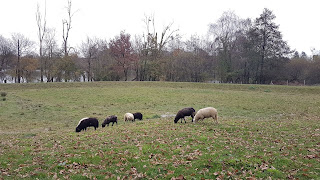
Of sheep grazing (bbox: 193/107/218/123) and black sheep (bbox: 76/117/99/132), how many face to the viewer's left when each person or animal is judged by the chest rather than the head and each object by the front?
2

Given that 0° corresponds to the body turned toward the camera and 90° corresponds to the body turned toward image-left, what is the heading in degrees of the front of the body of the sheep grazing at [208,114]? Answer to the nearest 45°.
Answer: approximately 90°

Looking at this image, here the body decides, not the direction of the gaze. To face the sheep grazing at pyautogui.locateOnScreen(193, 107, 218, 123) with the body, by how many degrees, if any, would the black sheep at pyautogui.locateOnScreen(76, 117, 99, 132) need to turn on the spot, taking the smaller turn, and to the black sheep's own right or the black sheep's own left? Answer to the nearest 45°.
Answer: approximately 135° to the black sheep's own left

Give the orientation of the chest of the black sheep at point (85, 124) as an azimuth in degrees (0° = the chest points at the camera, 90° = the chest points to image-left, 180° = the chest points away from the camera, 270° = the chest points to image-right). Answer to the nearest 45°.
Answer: approximately 90°

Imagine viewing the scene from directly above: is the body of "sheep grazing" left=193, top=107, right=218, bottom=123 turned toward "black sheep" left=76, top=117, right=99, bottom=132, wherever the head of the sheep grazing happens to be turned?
yes
